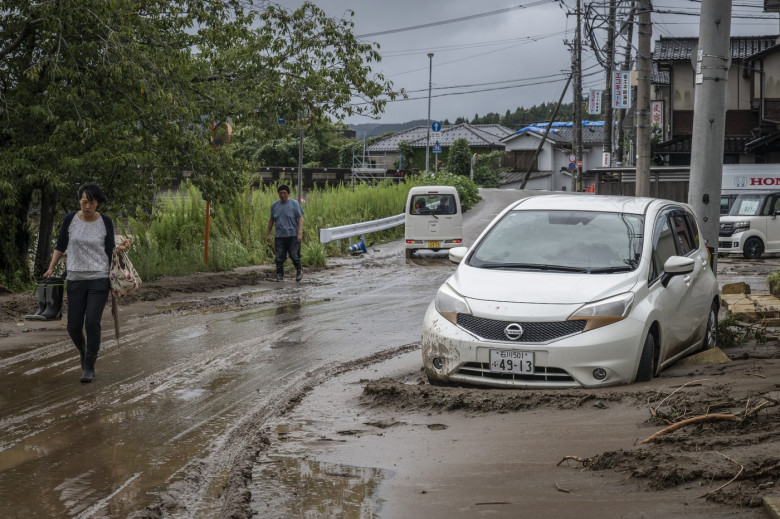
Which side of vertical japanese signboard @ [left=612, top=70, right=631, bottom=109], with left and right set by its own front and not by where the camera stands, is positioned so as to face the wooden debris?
front

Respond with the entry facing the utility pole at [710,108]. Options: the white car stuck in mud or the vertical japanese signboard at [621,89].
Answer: the vertical japanese signboard

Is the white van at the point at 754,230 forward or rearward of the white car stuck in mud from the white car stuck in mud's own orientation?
rearward

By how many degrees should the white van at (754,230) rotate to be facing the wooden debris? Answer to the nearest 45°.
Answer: approximately 45° to its left

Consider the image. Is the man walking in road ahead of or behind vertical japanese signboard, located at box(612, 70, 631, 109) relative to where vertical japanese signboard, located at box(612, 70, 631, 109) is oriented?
ahead

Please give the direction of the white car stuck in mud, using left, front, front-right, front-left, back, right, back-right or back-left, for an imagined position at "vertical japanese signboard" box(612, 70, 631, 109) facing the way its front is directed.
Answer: front

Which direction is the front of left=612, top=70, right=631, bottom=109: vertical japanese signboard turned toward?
toward the camera

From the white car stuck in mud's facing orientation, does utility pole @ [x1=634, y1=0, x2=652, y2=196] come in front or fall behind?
behind

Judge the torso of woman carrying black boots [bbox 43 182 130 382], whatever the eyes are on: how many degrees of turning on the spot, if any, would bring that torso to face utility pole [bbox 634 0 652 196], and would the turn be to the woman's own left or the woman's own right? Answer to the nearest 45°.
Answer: approximately 135° to the woman's own left
